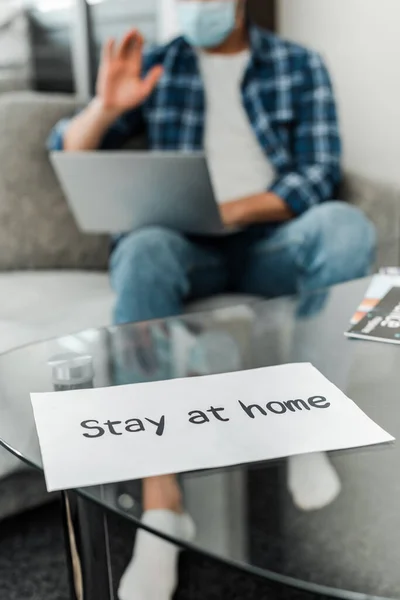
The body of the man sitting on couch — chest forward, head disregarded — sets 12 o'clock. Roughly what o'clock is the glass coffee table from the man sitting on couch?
The glass coffee table is roughly at 12 o'clock from the man sitting on couch.

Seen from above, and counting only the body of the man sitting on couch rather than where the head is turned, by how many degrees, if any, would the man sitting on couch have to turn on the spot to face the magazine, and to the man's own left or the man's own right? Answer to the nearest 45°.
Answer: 0° — they already face it

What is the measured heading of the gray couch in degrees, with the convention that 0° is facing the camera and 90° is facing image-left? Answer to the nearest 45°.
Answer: approximately 0°
